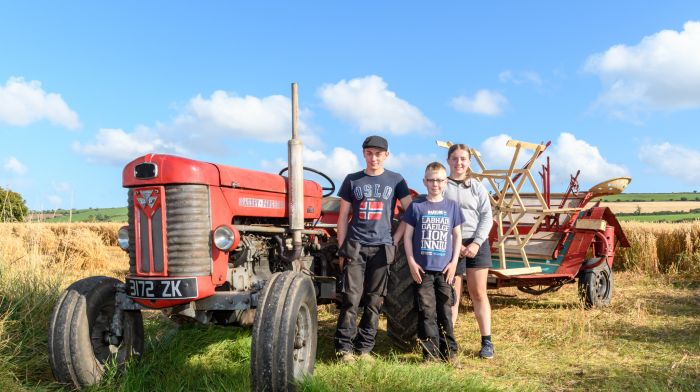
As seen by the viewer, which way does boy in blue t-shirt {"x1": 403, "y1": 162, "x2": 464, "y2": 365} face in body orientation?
toward the camera

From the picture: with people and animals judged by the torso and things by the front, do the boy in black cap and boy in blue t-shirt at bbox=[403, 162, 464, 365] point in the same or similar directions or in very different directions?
same or similar directions

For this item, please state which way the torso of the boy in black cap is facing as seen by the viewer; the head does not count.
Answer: toward the camera

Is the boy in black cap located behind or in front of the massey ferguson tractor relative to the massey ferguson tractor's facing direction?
behind

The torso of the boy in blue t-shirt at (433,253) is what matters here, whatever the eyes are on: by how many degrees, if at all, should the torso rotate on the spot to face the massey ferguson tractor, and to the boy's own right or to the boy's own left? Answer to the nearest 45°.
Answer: approximately 45° to the boy's own right

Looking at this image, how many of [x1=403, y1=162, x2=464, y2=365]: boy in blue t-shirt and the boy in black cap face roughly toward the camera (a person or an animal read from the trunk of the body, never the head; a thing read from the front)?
2

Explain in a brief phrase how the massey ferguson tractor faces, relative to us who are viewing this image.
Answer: facing the viewer and to the left of the viewer

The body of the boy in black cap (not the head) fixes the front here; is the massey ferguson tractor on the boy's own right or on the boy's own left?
on the boy's own right
